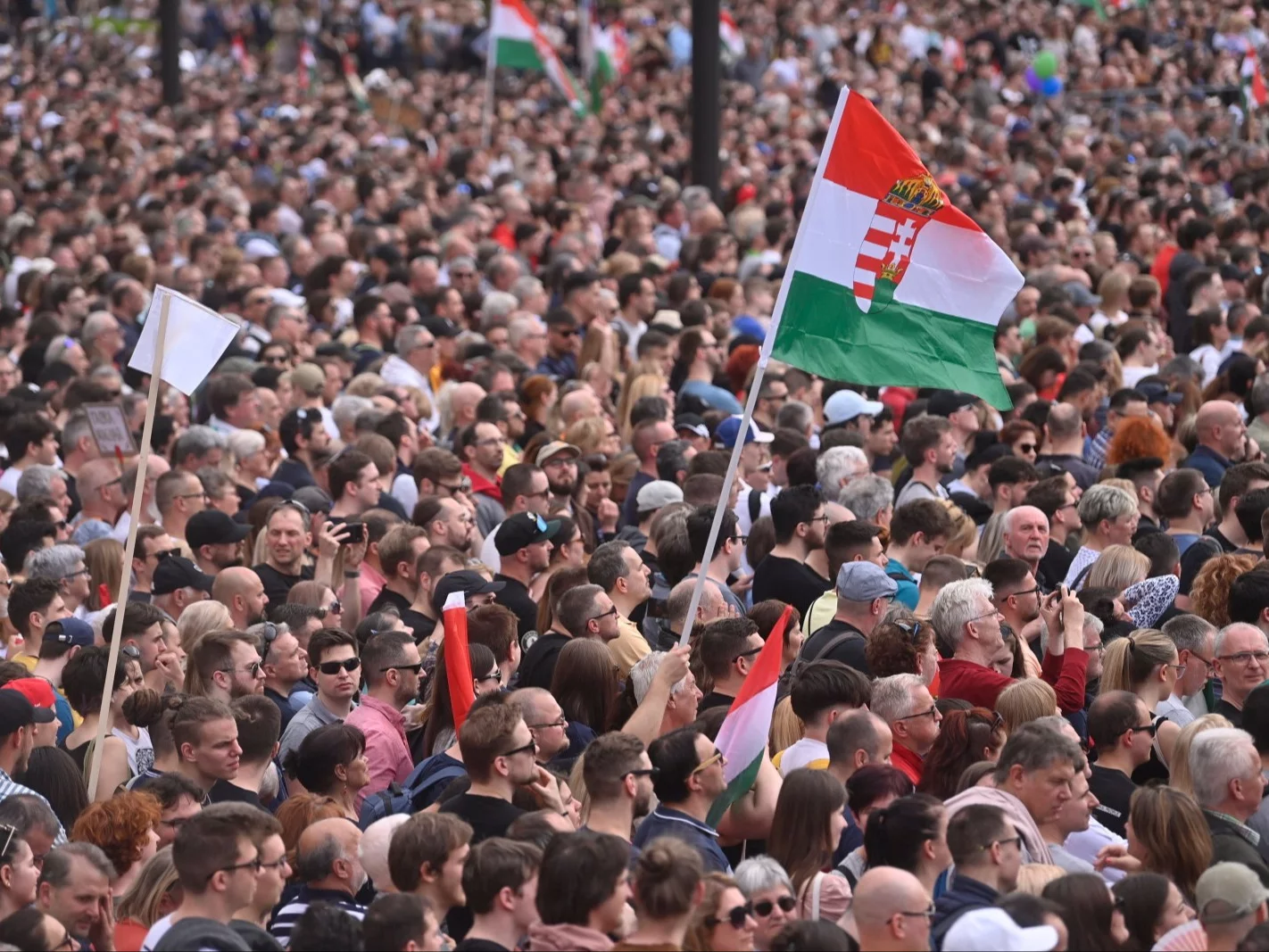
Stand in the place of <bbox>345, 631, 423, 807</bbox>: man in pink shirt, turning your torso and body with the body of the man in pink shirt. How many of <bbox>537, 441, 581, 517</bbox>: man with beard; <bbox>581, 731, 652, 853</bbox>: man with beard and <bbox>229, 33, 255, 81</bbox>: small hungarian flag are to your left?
2

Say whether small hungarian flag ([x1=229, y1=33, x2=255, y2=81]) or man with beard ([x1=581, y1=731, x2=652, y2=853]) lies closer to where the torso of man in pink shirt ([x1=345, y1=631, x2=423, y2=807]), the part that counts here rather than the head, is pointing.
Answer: the man with beard
